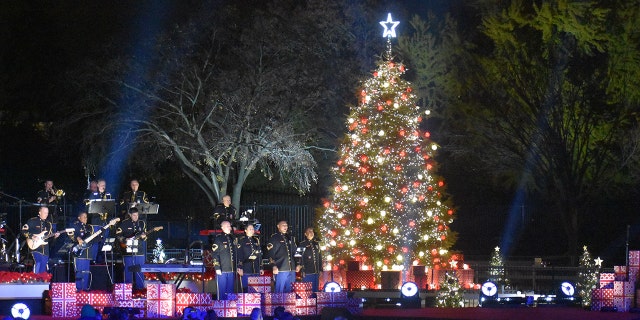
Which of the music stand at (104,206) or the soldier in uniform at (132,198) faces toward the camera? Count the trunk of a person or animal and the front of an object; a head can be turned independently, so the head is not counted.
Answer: the soldier in uniform

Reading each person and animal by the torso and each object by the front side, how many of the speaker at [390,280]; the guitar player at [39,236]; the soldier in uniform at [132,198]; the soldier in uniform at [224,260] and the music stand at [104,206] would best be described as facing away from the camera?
1

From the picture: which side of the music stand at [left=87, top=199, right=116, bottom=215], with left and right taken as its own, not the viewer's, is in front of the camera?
back

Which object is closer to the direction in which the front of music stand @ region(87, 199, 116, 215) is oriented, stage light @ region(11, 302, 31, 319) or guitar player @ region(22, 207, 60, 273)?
the guitar player

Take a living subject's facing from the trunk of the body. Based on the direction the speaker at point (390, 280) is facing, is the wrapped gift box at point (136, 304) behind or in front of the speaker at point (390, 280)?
in front

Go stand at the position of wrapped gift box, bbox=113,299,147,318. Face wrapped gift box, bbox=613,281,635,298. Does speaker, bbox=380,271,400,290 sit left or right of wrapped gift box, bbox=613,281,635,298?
left

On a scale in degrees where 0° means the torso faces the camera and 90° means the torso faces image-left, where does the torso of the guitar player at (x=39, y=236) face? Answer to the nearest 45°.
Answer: approximately 315°

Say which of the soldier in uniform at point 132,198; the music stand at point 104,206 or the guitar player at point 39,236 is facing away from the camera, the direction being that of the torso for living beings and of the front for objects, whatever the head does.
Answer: the music stand

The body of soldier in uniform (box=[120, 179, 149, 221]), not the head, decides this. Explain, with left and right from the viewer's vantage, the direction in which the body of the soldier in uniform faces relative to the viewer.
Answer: facing the viewer

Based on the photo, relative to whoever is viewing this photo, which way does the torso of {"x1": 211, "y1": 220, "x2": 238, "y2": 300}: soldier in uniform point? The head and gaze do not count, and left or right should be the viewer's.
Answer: facing the viewer and to the right of the viewer
